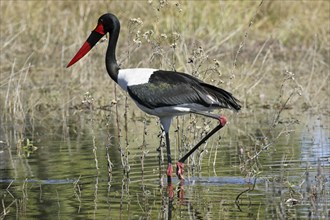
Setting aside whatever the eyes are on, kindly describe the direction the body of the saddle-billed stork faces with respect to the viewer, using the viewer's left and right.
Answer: facing to the left of the viewer
